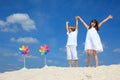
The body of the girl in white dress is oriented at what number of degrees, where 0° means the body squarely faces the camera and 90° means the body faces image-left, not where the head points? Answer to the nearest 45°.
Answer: approximately 0°

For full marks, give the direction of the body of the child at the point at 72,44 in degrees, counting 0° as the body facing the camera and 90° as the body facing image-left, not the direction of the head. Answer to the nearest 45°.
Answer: approximately 0°

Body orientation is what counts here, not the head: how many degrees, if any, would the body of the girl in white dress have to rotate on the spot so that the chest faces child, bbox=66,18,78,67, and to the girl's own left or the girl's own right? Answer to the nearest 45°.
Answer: approximately 135° to the girl's own right
